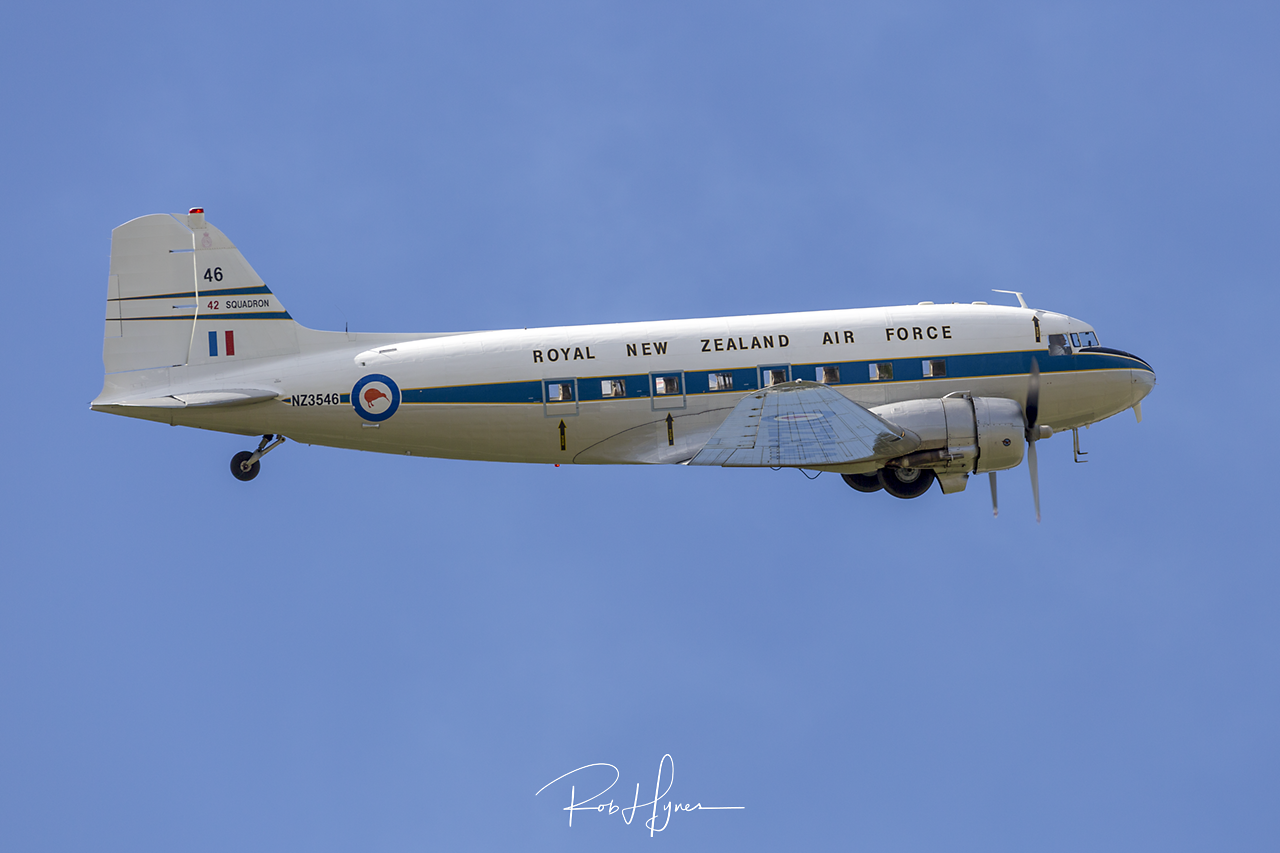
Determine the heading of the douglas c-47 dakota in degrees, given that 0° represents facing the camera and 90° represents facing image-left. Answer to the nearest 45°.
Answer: approximately 270°
